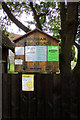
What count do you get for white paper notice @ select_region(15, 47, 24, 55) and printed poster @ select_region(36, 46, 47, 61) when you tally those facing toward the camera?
2

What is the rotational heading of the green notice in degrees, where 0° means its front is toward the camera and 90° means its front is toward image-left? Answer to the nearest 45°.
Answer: approximately 0°
